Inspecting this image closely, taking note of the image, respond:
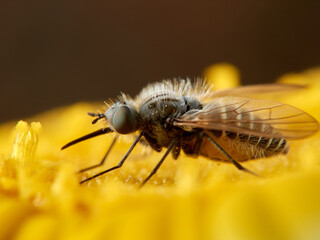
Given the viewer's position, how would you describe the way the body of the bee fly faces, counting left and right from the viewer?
facing to the left of the viewer
